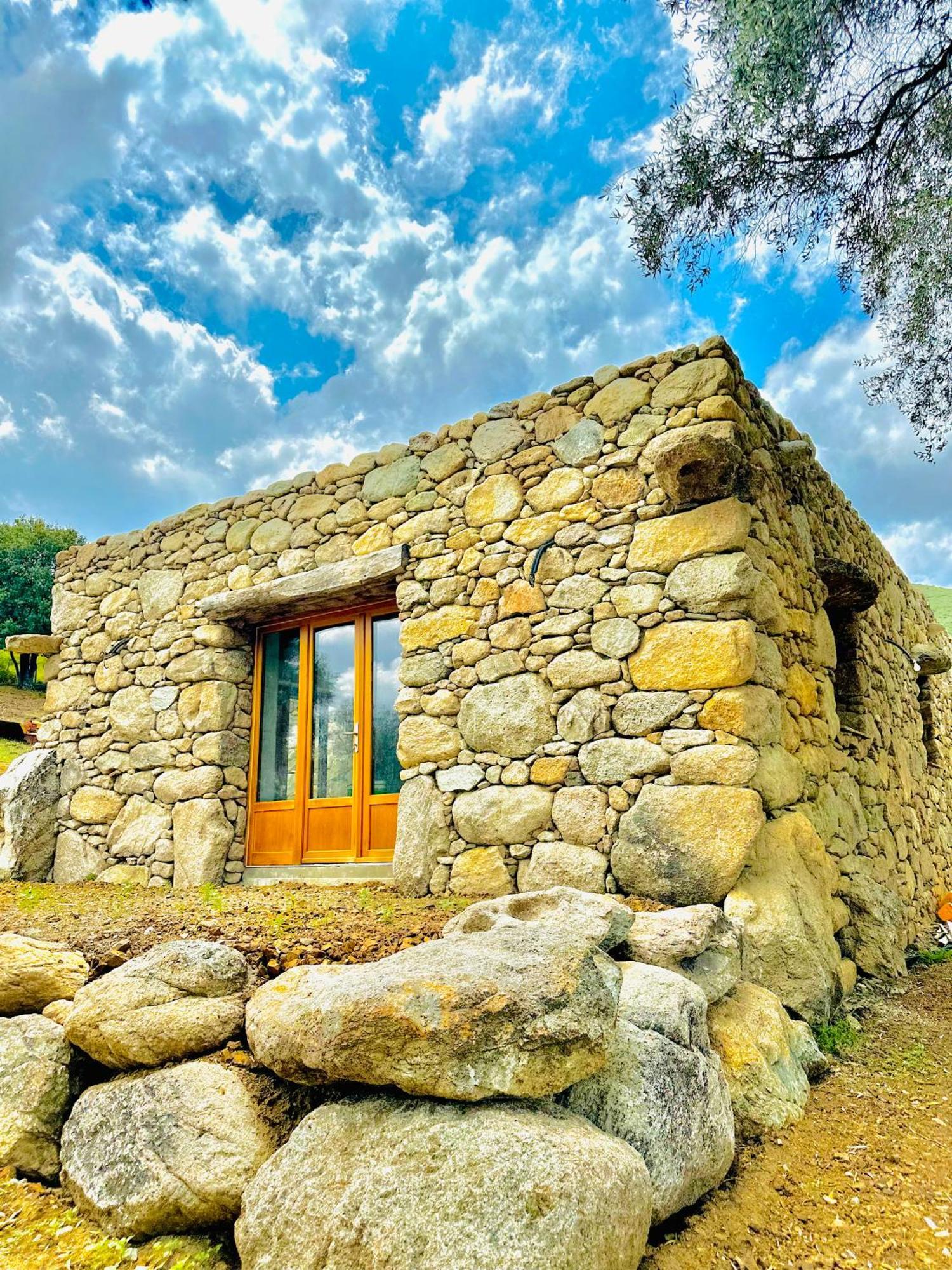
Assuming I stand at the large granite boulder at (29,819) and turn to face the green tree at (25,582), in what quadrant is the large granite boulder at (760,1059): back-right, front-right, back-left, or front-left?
back-right

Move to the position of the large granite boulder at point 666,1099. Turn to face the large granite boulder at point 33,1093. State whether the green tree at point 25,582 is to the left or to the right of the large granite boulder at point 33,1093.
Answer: right

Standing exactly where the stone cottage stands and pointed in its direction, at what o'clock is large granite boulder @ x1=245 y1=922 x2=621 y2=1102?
The large granite boulder is roughly at 11 o'clock from the stone cottage.

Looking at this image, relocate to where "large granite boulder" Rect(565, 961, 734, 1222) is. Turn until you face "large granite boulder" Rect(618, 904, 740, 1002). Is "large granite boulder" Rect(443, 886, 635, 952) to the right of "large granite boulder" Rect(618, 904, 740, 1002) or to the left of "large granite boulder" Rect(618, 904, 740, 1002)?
left

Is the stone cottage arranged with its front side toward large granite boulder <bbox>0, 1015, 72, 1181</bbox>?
yes

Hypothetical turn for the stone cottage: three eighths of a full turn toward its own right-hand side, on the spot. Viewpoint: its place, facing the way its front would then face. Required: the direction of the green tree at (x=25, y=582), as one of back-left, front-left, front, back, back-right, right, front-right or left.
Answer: front-left

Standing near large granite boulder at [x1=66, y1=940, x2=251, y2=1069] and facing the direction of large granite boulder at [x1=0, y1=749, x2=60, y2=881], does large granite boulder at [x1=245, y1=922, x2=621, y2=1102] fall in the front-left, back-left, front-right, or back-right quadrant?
back-right

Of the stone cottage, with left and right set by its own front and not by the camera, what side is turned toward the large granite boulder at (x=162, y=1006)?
front

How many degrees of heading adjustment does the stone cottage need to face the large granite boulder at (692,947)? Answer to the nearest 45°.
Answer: approximately 45° to its left

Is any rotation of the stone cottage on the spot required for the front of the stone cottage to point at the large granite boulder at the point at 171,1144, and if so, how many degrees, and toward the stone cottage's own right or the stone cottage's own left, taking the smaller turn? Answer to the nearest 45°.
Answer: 0° — it already faces it

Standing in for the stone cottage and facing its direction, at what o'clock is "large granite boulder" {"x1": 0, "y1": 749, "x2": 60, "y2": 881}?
The large granite boulder is roughly at 2 o'clock from the stone cottage.
